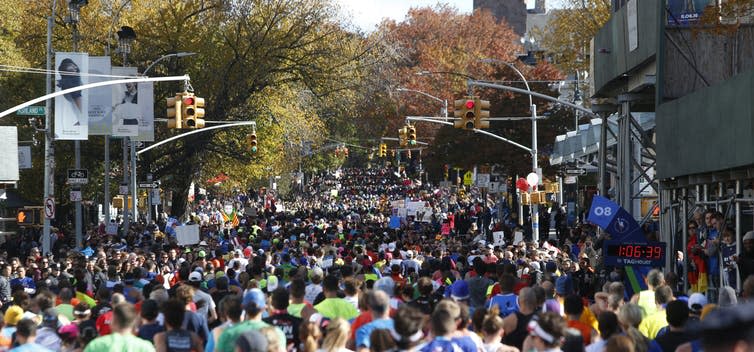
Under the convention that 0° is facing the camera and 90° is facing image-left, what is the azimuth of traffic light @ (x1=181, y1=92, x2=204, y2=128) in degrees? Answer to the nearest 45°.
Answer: approximately 0°

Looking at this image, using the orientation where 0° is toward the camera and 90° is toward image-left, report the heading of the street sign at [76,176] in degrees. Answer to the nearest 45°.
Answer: approximately 0°

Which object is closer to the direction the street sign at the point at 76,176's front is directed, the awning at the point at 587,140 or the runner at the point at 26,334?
the runner

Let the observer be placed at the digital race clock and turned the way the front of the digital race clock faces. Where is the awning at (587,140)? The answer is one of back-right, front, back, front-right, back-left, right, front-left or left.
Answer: back

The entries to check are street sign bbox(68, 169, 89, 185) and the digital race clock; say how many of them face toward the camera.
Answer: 2

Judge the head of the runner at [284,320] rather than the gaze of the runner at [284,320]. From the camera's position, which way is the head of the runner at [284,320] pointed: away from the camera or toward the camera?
away from the camera
